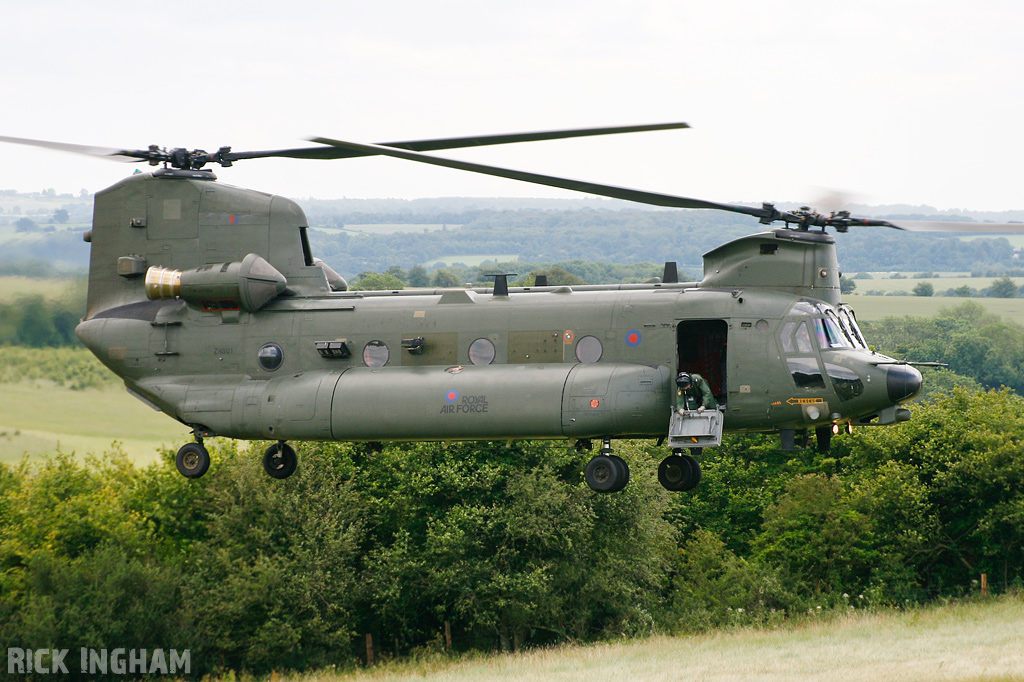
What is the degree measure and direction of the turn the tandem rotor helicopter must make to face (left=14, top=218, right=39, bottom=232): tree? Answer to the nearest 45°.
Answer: approximately 135° to its left

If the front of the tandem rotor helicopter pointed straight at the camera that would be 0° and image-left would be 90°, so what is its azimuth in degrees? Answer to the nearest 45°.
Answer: approximately 270°
